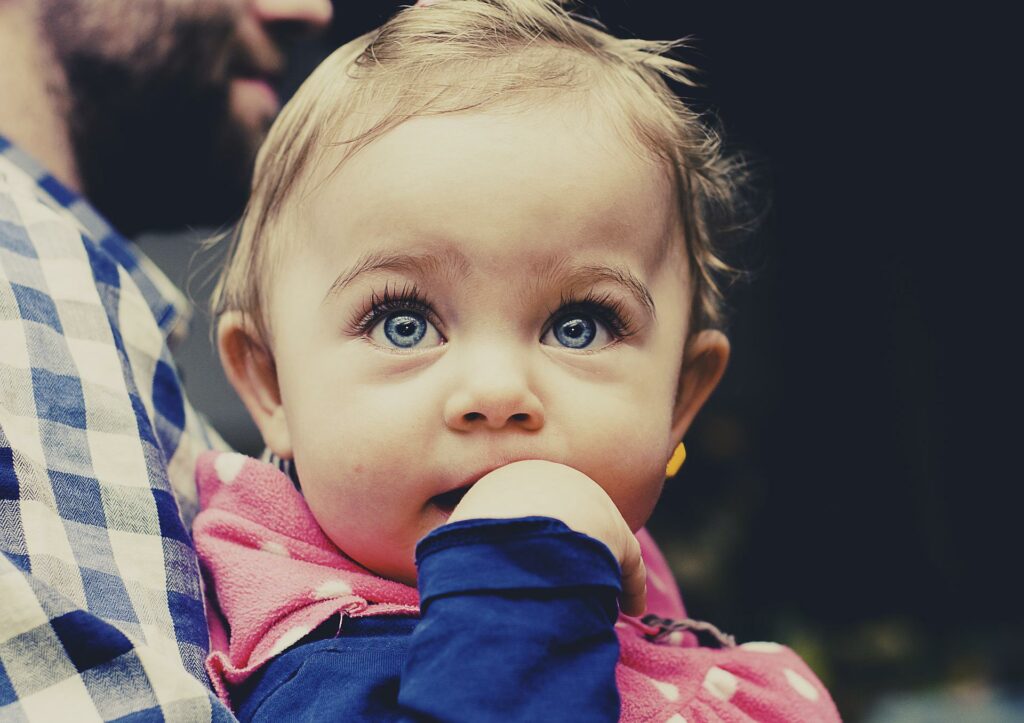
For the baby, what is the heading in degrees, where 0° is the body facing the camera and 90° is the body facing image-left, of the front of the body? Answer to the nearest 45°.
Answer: approximately 0°
